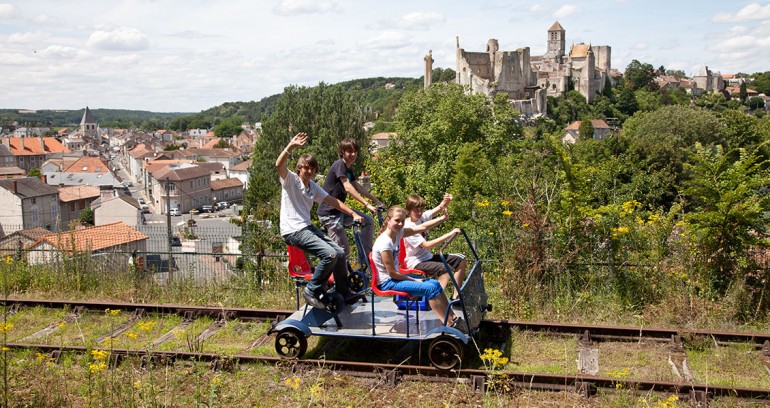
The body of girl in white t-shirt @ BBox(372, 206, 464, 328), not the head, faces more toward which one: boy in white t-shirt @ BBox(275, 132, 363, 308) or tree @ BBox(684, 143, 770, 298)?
the tree

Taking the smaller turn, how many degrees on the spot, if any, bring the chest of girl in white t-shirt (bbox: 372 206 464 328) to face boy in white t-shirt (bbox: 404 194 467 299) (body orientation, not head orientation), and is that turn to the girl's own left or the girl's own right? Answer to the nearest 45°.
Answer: approximately 90° to the girl's own left

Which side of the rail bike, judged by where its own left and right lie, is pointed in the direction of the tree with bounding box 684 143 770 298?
front

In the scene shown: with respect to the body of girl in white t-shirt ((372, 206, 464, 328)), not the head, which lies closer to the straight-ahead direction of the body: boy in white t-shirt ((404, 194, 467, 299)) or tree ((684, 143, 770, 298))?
the tree

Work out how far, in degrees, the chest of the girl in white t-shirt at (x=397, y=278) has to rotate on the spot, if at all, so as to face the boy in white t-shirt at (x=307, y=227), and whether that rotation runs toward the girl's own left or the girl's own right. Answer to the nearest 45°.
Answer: approximately 135° to the girl's own left

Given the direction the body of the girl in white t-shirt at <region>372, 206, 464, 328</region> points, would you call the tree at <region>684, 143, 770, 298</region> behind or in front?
in front

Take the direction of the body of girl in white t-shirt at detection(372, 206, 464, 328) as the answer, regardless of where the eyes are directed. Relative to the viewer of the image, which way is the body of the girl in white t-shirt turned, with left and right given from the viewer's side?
facing to the right of the viewer

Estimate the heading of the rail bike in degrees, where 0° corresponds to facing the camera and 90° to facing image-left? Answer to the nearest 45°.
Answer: approximately 270°
